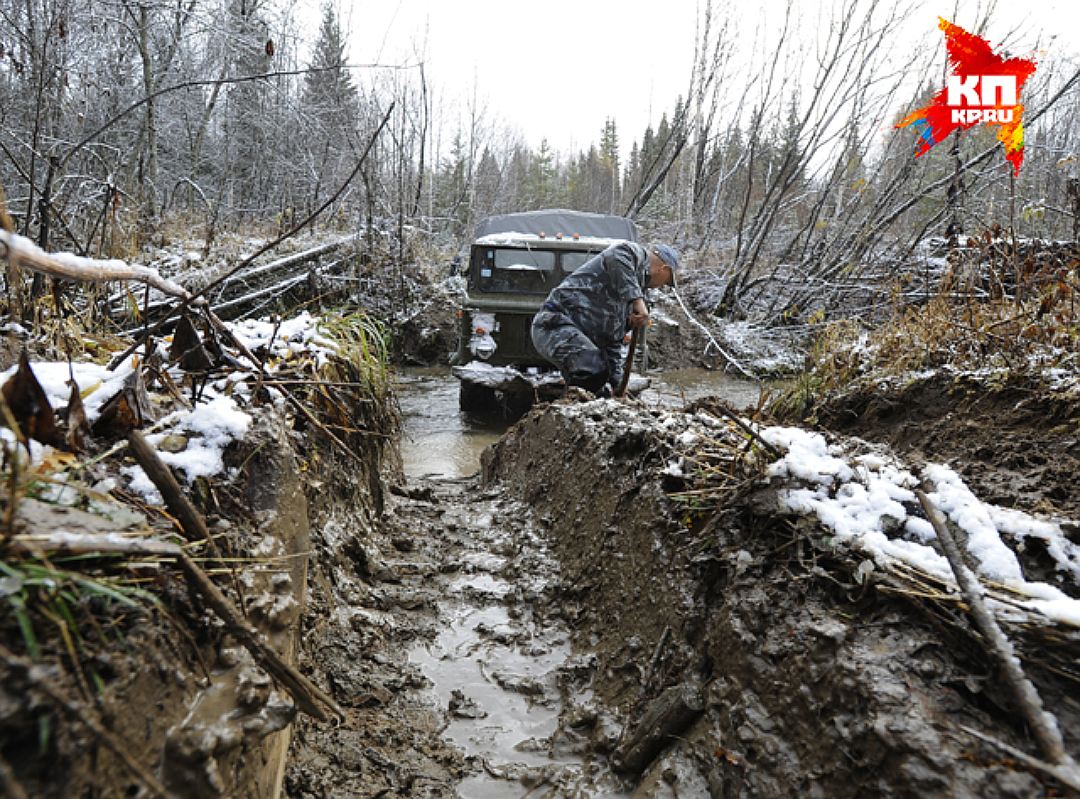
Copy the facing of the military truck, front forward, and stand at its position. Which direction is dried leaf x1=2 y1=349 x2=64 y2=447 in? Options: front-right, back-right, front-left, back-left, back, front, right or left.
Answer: front

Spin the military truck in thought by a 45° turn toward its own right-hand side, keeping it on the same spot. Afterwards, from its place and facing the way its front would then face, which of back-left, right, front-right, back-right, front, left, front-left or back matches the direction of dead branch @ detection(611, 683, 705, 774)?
front-left

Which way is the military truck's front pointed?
toward the camera

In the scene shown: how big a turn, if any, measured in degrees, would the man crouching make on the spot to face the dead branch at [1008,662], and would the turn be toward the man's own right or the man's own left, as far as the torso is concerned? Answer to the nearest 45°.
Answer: approximately 90° to the man's own right

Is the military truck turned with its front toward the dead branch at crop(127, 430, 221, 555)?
yes

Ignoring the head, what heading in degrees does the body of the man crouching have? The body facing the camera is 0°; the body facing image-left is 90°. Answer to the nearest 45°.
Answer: approximately 270°

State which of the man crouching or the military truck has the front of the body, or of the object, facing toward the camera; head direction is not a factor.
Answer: the military truck

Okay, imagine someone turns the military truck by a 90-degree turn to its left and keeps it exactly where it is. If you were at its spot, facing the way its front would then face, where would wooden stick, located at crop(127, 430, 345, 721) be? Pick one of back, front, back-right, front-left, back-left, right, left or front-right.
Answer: right

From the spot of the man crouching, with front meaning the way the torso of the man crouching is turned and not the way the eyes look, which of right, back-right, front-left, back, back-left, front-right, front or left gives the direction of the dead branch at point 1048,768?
right

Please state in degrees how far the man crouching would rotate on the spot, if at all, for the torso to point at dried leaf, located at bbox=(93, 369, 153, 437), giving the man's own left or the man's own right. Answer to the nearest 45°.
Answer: approximately 90° to the man's own right

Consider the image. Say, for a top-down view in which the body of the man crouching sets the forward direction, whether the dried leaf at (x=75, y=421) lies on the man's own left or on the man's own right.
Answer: on the man's own right

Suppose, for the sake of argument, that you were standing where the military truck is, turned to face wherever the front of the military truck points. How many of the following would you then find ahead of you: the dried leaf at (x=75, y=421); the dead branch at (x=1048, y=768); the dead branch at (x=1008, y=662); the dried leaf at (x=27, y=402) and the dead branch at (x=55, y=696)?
5

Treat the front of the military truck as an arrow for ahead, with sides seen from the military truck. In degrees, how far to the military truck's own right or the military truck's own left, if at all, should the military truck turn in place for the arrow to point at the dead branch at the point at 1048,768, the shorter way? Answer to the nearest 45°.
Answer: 0° — it already faces it

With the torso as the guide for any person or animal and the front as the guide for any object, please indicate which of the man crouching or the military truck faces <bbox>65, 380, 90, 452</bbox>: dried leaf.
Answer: the military truck

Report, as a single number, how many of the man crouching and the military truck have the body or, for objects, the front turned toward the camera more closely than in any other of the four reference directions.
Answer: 1

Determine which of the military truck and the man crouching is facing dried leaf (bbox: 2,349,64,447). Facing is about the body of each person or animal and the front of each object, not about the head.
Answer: the military truck

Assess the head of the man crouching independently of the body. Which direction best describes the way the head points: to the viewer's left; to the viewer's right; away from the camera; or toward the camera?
to the viewer's right
